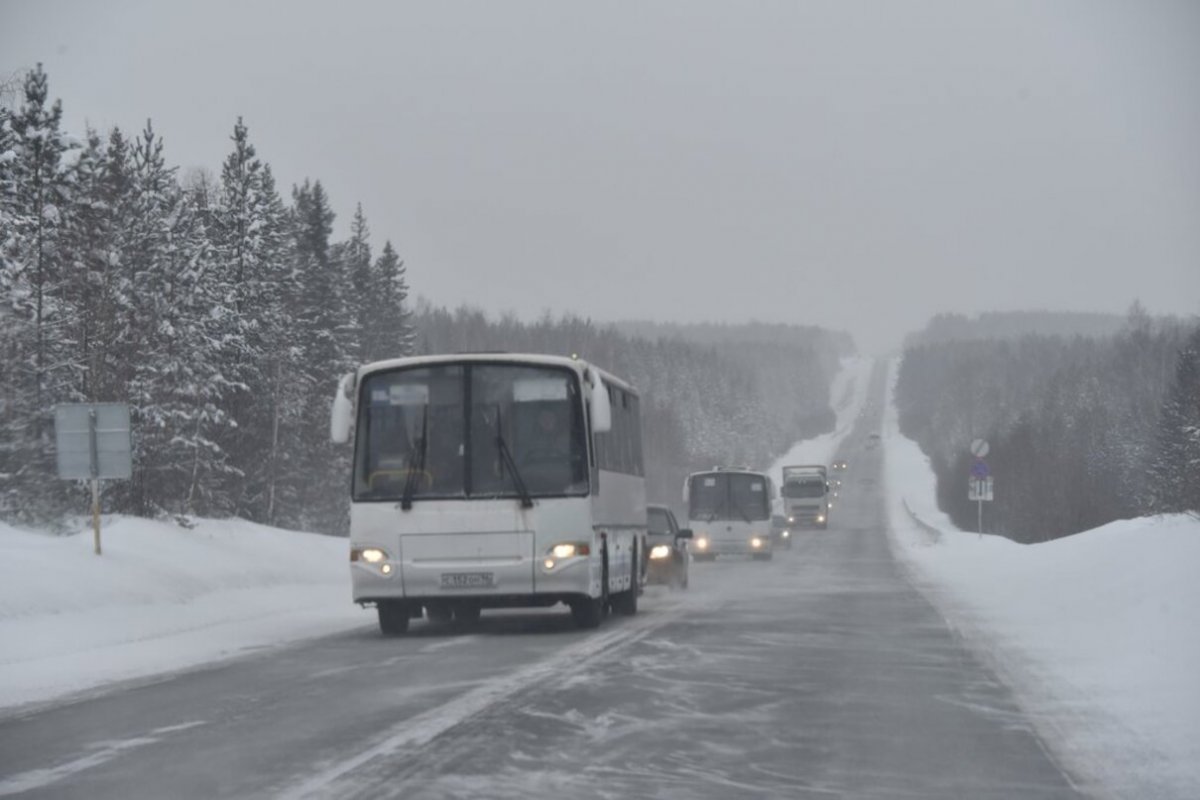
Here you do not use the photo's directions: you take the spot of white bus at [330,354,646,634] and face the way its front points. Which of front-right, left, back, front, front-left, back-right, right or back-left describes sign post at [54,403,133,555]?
back-right

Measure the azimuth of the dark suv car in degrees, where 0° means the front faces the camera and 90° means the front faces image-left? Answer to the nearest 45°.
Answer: approximately 0°

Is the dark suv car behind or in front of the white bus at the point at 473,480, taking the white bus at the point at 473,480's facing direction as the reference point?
behind

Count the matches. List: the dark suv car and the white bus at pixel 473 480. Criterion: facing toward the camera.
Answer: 2

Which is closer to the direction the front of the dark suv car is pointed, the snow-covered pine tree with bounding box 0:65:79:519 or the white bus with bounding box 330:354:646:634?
the white bus

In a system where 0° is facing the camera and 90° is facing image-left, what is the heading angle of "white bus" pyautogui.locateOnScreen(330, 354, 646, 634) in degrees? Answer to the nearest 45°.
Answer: approximately 0°
